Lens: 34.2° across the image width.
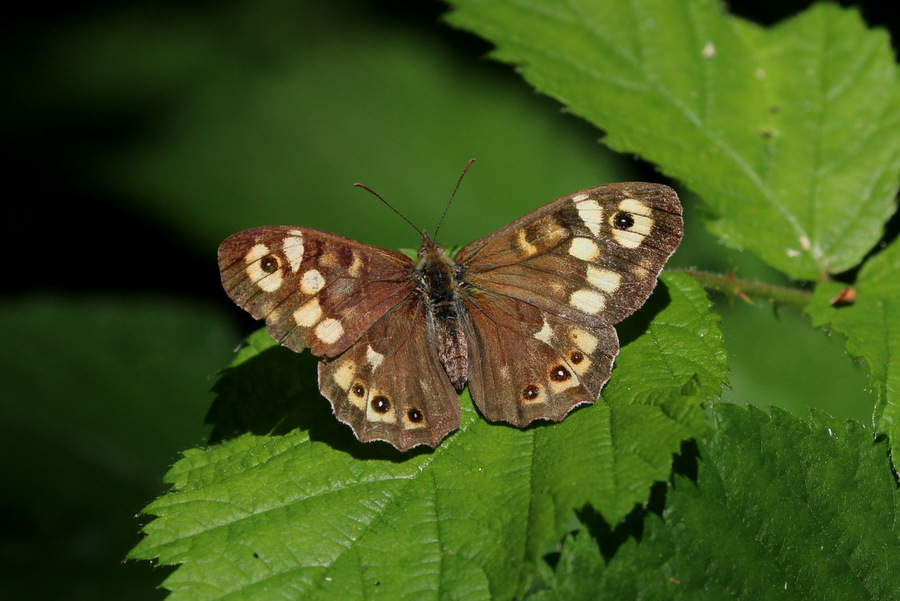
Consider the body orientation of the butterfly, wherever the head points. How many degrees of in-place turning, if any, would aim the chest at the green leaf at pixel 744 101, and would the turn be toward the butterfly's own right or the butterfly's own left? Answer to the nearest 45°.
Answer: approximately 45° to the butterfly's own right

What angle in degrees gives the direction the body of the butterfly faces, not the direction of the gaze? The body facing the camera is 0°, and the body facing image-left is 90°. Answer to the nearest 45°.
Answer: approximately 180°
